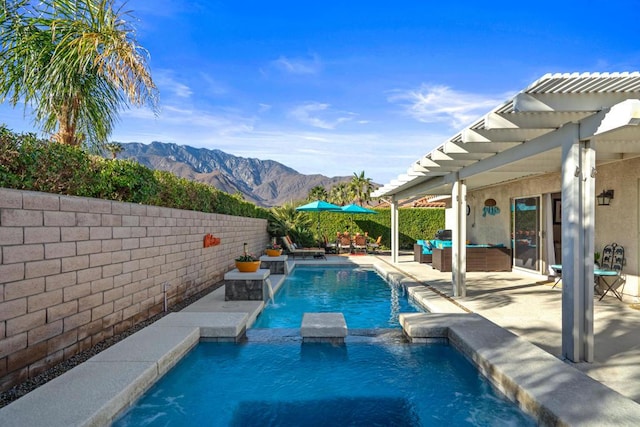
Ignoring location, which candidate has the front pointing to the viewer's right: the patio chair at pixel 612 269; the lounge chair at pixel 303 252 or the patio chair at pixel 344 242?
the lounge chair

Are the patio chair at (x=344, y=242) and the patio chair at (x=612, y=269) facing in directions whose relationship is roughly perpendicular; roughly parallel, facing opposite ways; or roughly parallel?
roughly perpendicular

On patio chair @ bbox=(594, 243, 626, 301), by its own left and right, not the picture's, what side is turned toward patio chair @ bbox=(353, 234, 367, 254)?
right

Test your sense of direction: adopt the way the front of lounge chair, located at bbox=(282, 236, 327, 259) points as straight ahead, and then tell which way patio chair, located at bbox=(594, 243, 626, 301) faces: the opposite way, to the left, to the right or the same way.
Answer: the opposite way

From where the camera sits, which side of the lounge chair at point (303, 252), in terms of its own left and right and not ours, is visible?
right

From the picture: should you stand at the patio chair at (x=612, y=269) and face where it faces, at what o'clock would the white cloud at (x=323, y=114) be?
The white cloud is roughly at 3 o'clock from the patio chair.

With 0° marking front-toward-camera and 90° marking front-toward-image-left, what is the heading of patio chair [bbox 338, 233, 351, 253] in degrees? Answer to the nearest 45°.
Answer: approximately 0°

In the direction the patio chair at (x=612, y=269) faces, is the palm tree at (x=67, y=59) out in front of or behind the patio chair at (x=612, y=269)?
in front
